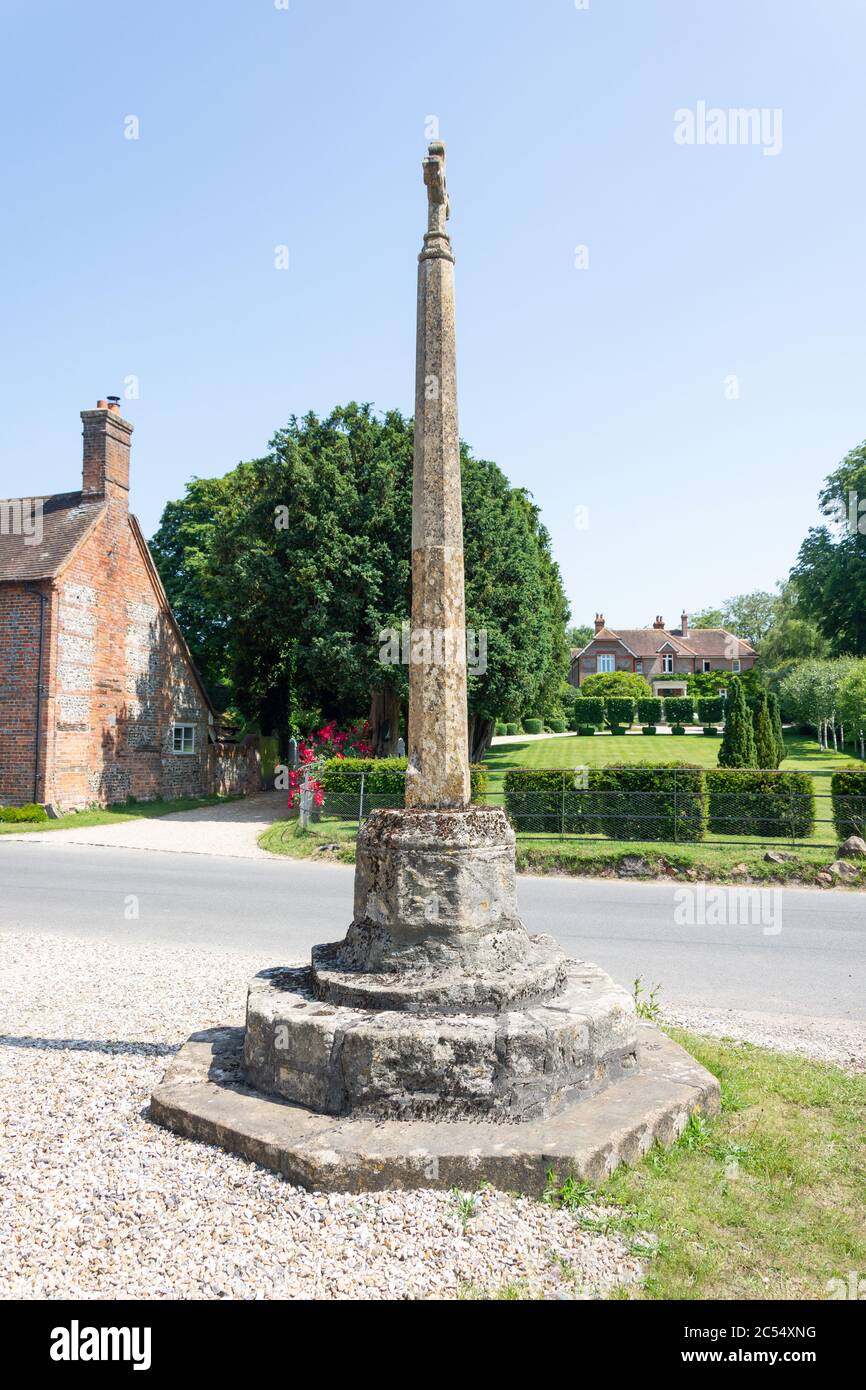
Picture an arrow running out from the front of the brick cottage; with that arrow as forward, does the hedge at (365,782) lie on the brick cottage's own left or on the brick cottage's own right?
on the brick cottage's own left

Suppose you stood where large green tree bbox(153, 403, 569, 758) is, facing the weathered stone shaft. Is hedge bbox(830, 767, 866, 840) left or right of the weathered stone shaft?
left

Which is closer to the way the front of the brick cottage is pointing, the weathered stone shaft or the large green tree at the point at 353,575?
the weathered stone shaft

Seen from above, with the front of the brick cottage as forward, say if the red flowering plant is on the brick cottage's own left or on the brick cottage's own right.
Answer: on the brick cottage's own left

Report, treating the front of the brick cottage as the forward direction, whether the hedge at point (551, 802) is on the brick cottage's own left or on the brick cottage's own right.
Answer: on the brick cottage's own left

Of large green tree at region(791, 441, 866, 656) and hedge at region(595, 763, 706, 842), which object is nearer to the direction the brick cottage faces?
the hedge

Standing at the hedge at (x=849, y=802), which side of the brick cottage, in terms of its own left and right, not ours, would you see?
left

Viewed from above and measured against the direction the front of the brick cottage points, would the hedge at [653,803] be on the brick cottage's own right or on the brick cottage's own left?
on the brick cottage's own left

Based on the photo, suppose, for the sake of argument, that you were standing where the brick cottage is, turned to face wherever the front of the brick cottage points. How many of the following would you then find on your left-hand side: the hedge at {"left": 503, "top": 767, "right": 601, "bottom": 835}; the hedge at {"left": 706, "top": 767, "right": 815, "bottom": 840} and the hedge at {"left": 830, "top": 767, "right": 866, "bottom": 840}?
3
